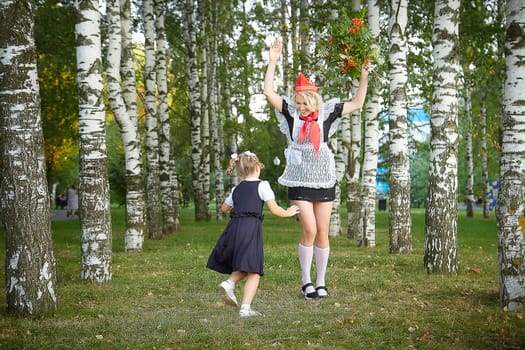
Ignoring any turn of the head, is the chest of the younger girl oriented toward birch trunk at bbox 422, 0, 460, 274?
yes

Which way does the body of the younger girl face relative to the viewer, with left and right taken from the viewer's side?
facing away from the viewer and to the right of the viewer

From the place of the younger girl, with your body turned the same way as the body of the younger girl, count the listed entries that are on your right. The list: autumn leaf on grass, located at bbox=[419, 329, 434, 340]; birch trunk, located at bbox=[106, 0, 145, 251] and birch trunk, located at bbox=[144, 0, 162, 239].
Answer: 1

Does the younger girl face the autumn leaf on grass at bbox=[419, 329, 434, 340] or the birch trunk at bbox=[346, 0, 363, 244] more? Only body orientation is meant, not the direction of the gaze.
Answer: the birch trunk

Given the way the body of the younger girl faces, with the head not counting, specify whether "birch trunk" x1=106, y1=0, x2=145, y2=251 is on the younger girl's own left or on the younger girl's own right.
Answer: on the younger girl's own left

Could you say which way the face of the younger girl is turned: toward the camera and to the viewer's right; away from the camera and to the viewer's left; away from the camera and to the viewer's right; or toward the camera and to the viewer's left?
away from the camera and to the viewer's right

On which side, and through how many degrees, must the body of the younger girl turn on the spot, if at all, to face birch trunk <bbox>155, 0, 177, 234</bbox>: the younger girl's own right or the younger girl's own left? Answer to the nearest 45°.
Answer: approximately 45° to the younger girl's own left

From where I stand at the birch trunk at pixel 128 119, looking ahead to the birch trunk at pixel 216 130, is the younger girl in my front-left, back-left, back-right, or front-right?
back-right

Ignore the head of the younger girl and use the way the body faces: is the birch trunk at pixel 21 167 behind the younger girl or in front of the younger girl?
behind

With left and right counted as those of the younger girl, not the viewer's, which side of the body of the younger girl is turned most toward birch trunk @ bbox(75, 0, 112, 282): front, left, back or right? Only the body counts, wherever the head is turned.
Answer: left

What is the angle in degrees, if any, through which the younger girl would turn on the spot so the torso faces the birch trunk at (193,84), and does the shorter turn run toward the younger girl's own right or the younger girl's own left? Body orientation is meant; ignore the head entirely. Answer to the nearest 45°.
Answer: approximately 45° to the younger girl's own left

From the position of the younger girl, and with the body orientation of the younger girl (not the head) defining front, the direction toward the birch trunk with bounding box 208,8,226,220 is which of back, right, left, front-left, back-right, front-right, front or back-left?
front-left
